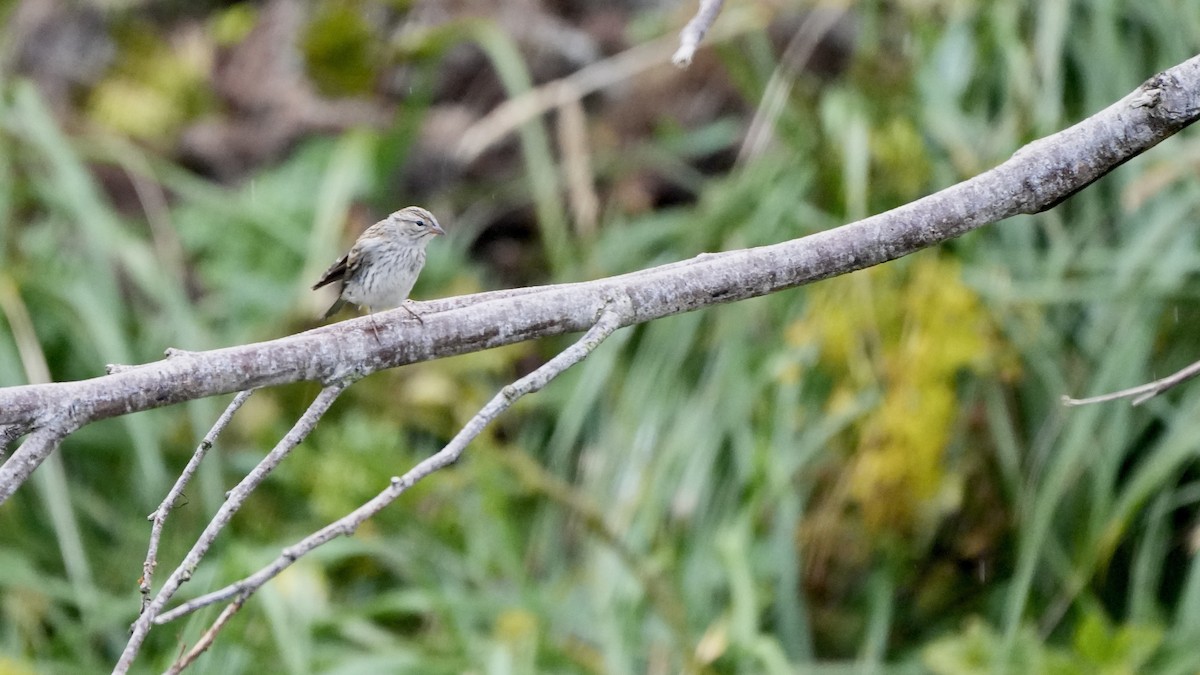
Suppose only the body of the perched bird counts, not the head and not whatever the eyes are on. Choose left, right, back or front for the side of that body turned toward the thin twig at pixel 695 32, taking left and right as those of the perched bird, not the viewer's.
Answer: front

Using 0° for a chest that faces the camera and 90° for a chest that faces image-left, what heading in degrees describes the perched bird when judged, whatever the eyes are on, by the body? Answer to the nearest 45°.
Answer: approximately 315°
